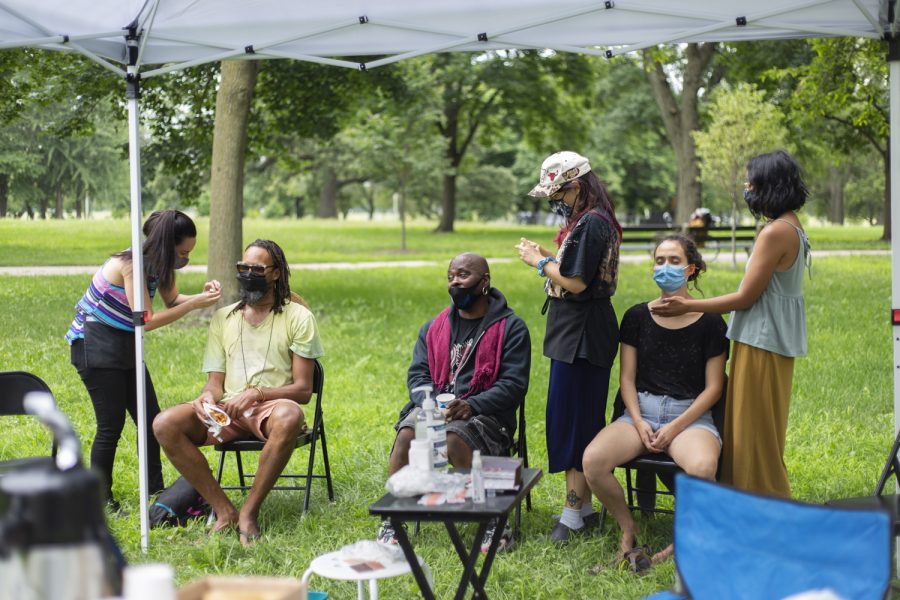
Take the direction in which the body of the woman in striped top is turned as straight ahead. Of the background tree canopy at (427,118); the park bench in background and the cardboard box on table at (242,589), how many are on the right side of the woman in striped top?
1

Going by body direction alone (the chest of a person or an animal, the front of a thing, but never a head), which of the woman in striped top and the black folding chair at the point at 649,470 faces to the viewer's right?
the woman in striped top

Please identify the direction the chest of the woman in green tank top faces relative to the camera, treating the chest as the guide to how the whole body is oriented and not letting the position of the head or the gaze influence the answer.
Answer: to the viewer's left

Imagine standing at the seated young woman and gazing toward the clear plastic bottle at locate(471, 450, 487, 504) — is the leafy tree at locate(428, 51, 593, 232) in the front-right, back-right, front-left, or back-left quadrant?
back-right

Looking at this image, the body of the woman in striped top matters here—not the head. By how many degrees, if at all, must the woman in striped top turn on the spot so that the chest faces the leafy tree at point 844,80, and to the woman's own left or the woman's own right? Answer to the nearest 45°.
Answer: approximately 45° to the woman's own left

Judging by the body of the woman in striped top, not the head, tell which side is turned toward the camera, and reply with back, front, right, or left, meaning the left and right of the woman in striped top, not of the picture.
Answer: right

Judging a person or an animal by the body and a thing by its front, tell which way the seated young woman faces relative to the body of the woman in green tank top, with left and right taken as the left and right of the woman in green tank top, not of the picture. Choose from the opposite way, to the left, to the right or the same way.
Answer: to the left

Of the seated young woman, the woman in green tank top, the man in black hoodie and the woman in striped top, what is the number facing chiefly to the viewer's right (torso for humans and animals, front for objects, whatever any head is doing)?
1

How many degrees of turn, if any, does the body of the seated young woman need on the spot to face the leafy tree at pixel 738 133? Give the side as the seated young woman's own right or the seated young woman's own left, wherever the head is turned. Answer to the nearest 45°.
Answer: approximately 180°

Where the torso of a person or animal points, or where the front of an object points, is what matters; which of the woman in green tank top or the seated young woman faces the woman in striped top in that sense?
the woman in green tank top

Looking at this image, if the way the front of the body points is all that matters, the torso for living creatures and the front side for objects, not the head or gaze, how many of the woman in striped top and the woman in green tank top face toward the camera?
0

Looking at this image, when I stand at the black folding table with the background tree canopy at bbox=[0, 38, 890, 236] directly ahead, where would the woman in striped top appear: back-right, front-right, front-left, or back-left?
front-left

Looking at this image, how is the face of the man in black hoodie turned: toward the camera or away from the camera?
toward the camera

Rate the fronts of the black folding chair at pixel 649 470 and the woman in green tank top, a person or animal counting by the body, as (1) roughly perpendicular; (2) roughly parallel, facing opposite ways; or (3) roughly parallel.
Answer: roughly perpendicular

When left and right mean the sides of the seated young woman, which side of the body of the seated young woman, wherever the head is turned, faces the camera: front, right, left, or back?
front
